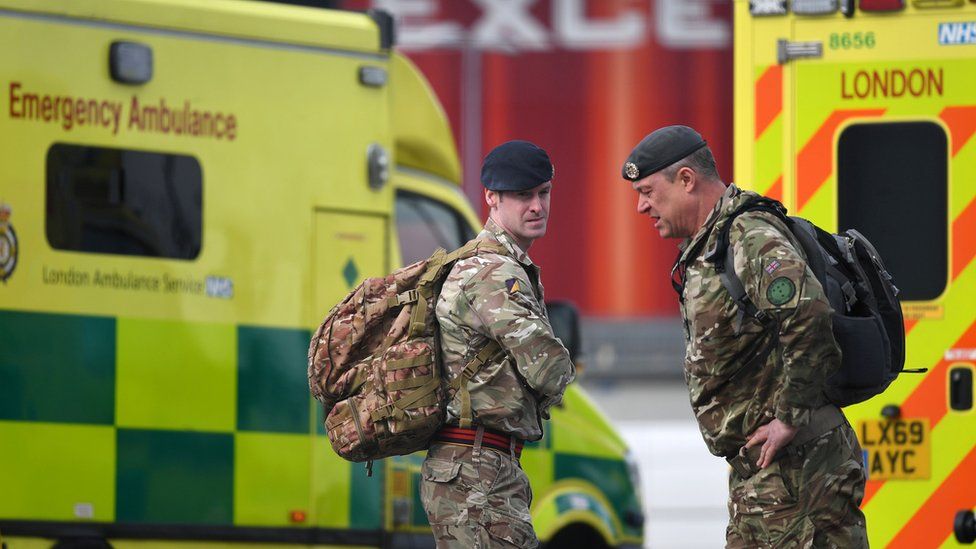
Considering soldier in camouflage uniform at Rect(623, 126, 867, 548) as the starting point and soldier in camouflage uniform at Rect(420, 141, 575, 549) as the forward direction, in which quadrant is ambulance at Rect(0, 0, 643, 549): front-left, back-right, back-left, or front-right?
front-right

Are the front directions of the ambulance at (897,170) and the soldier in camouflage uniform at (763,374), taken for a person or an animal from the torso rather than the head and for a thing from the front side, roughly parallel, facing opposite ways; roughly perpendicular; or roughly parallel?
roughly perpendicular

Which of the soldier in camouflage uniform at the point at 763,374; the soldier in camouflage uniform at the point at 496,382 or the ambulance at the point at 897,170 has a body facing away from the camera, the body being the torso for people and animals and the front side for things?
the ambulance

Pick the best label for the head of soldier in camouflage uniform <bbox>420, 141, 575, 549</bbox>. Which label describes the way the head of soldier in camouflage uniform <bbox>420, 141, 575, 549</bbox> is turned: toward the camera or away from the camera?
toward the camera

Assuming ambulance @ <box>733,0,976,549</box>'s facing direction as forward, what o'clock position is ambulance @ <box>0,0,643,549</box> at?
ambulance @ <box>0,0,643,549</box> is roughly at 9 o'clock from ambulance @ <box>733,0,976,549</box>.

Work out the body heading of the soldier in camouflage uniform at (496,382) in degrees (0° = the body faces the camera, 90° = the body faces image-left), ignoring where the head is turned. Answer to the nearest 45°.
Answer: approximately 270°

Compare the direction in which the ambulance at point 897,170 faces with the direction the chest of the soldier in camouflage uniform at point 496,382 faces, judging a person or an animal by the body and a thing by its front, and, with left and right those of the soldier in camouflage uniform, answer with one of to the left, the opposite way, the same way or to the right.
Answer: to the left

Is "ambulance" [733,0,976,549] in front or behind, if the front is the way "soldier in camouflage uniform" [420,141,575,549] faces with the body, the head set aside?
in front

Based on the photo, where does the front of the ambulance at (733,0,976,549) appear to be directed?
away from the camera

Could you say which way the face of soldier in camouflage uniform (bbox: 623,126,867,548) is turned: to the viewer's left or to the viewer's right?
to the viewer's left

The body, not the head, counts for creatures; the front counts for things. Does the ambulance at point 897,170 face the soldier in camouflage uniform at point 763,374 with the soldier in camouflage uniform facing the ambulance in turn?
no

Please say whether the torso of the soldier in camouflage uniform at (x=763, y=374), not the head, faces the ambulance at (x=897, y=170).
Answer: no

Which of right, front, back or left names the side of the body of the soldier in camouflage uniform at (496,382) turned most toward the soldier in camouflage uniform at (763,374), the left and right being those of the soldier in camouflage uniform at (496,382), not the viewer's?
front

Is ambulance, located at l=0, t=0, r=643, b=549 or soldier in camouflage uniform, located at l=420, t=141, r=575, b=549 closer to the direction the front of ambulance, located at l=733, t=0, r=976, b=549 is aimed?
the ambulance

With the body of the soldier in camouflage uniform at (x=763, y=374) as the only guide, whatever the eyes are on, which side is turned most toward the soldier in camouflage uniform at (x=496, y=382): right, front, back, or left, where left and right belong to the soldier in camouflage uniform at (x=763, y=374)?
front

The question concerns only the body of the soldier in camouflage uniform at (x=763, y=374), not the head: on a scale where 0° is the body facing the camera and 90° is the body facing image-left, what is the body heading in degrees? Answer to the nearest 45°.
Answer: approximately 90°
